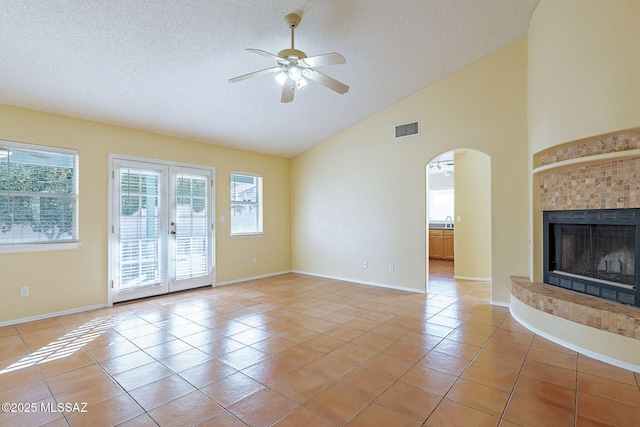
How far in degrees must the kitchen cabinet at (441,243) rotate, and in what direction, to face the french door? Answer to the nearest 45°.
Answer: approximately 45° to its right

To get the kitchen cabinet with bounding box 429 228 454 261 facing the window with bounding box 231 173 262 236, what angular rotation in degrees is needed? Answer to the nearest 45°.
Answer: approximately 45° to its right

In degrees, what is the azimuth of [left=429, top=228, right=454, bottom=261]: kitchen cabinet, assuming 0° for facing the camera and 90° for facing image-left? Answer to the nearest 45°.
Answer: approximately 0°
